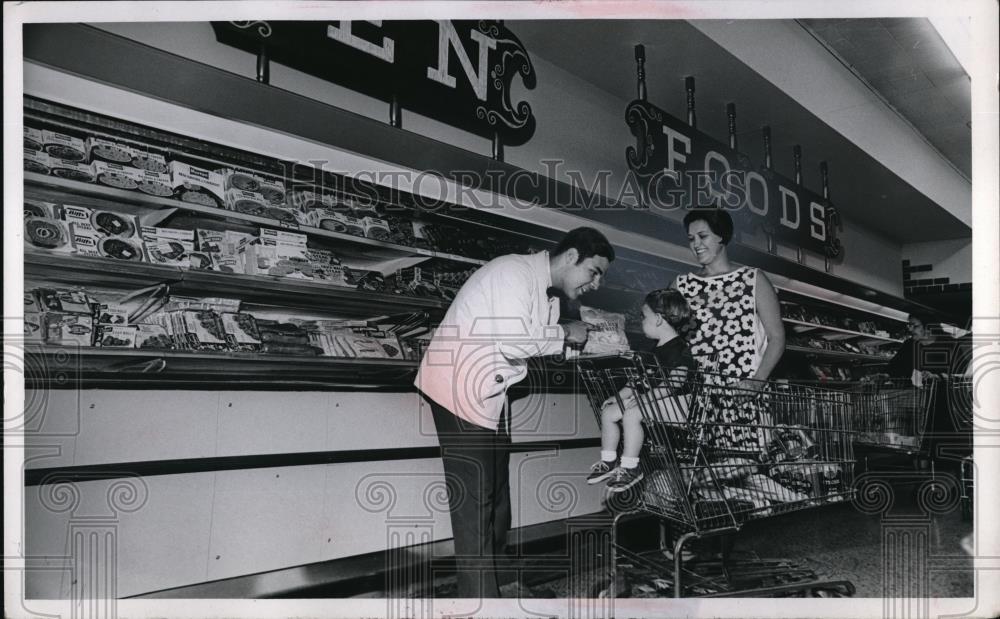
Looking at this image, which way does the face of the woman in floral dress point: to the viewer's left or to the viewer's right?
to the viewer's left

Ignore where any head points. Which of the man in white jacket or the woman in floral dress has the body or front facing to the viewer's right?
the man in white jacket

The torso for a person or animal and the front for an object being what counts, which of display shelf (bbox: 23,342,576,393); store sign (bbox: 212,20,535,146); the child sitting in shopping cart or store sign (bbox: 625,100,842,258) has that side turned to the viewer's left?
the child sitting in shopping cart

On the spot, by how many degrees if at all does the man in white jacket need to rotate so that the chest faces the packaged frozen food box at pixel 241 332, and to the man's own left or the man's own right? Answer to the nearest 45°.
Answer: approximately 180°

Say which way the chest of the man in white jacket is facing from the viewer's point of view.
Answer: to the viewer's right

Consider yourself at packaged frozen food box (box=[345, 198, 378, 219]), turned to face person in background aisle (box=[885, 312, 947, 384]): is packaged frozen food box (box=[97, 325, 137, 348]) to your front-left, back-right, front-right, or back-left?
back-right

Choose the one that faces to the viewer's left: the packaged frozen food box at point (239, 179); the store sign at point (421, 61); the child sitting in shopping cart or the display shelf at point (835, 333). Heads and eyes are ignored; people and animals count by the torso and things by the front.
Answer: the child sitting in shopping cart

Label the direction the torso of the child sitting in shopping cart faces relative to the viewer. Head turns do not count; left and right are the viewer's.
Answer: facing to the left of the viewer

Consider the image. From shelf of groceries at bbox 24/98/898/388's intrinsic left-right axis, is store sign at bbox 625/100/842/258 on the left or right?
on its left
